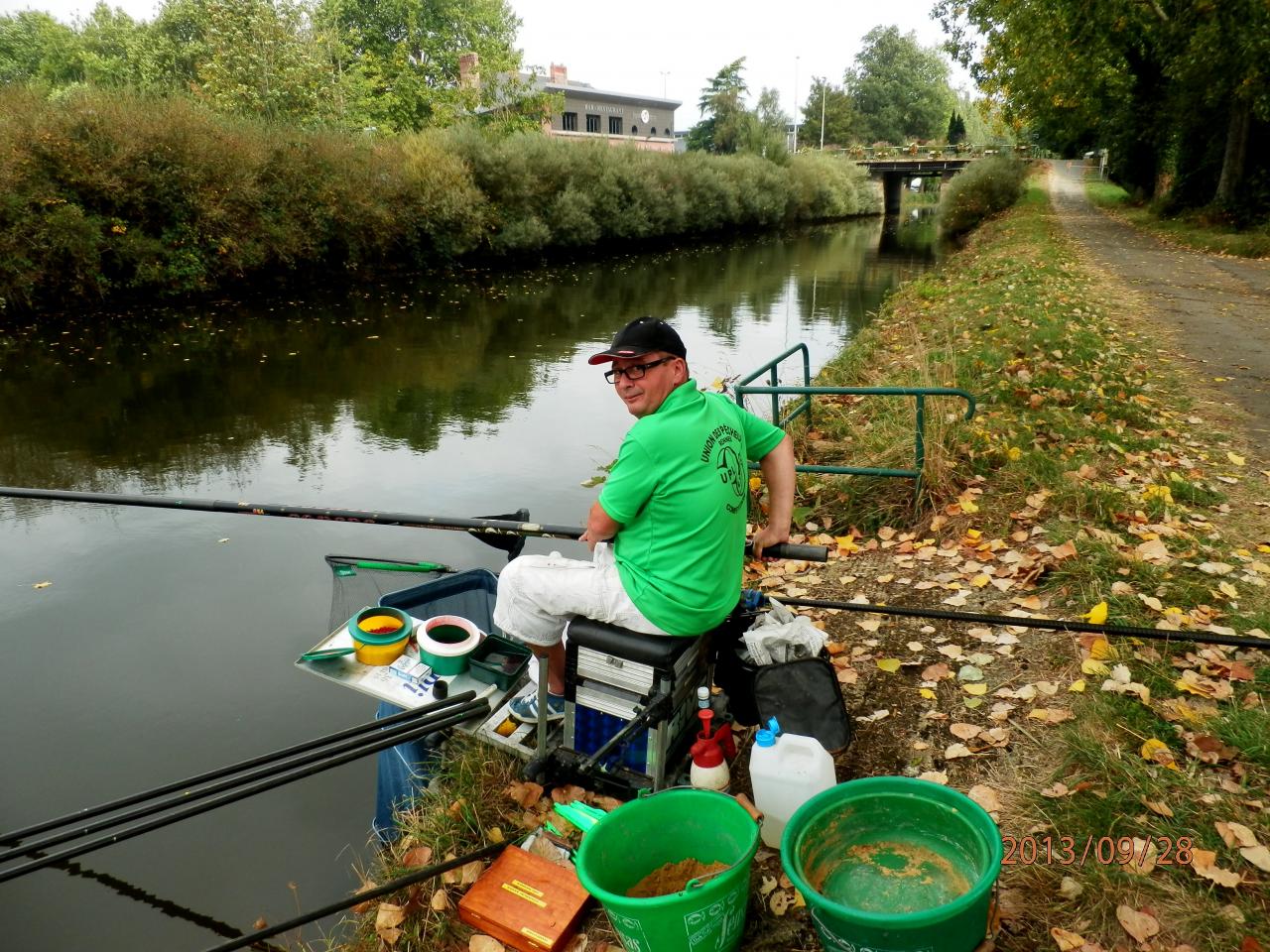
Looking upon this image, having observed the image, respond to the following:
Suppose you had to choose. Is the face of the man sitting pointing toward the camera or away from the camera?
toward the camera

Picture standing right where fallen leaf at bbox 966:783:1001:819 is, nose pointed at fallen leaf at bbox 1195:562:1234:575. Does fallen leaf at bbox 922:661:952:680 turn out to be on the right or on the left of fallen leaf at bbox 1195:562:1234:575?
left

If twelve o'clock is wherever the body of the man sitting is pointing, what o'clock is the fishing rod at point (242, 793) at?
The fishing rod is roughly at 10 o'clock from the man sitting.

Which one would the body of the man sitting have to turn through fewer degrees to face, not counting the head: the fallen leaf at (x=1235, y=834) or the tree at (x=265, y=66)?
the tree

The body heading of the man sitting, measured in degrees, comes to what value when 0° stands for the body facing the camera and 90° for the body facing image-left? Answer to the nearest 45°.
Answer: approximately 135°

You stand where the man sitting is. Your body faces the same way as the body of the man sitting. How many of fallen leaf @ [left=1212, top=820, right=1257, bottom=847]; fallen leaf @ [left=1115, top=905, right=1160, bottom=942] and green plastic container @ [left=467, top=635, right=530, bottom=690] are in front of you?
1

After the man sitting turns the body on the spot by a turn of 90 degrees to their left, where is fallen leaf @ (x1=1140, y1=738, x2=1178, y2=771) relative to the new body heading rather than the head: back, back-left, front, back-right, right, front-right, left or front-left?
back-left

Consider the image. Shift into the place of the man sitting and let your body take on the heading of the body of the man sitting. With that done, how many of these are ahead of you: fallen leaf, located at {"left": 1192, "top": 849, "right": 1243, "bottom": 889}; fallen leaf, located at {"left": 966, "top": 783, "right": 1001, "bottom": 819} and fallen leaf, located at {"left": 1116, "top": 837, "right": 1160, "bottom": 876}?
0

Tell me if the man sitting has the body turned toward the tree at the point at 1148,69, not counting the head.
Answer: no

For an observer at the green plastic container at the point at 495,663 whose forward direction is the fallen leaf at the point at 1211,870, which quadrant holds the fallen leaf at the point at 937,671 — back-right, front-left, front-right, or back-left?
front-left

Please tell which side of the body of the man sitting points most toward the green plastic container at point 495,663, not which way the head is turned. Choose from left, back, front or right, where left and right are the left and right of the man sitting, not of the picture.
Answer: front

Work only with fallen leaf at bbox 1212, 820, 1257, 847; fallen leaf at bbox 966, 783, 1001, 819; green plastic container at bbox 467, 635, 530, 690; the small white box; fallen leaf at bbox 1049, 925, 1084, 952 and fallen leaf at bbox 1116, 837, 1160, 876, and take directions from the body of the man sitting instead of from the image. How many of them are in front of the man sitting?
2

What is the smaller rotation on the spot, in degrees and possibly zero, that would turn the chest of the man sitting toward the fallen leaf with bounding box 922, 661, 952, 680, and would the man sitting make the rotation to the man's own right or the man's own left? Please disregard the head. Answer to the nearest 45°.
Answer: approximately 90° to the man's own right

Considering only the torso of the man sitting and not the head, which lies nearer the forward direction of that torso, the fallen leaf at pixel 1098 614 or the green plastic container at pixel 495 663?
the green plastic container
